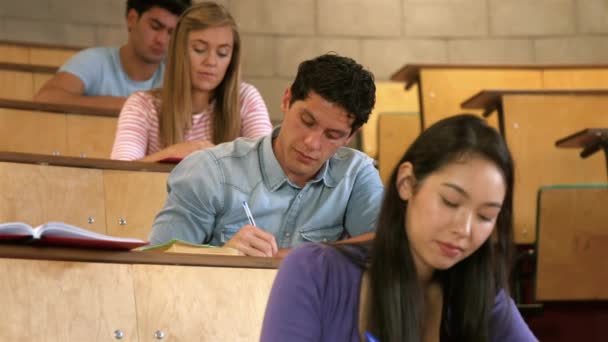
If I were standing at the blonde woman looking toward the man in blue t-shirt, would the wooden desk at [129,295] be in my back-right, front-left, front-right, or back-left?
back-left
